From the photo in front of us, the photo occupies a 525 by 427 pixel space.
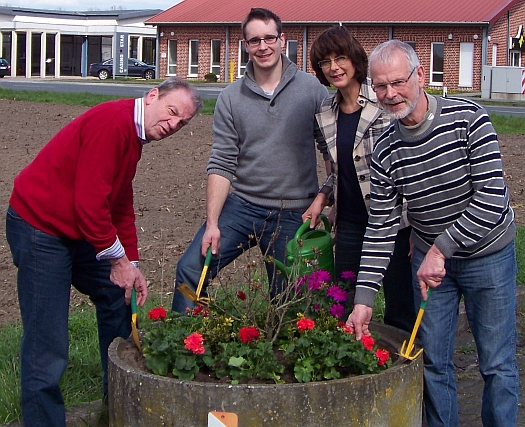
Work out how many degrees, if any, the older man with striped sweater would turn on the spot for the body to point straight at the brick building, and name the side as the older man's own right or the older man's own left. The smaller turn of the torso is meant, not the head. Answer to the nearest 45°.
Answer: approximately 135° to the older man's own right

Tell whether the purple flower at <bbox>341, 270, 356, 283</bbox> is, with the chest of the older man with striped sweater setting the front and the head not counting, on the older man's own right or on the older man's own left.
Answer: on the older man's own right

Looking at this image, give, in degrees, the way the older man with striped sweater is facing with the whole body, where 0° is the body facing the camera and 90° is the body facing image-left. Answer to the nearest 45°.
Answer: approximately 45°

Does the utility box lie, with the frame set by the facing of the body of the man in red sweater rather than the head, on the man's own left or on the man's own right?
on the man's own left

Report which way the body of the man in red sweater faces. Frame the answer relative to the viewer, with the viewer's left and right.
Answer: facing to the right of the viewer
